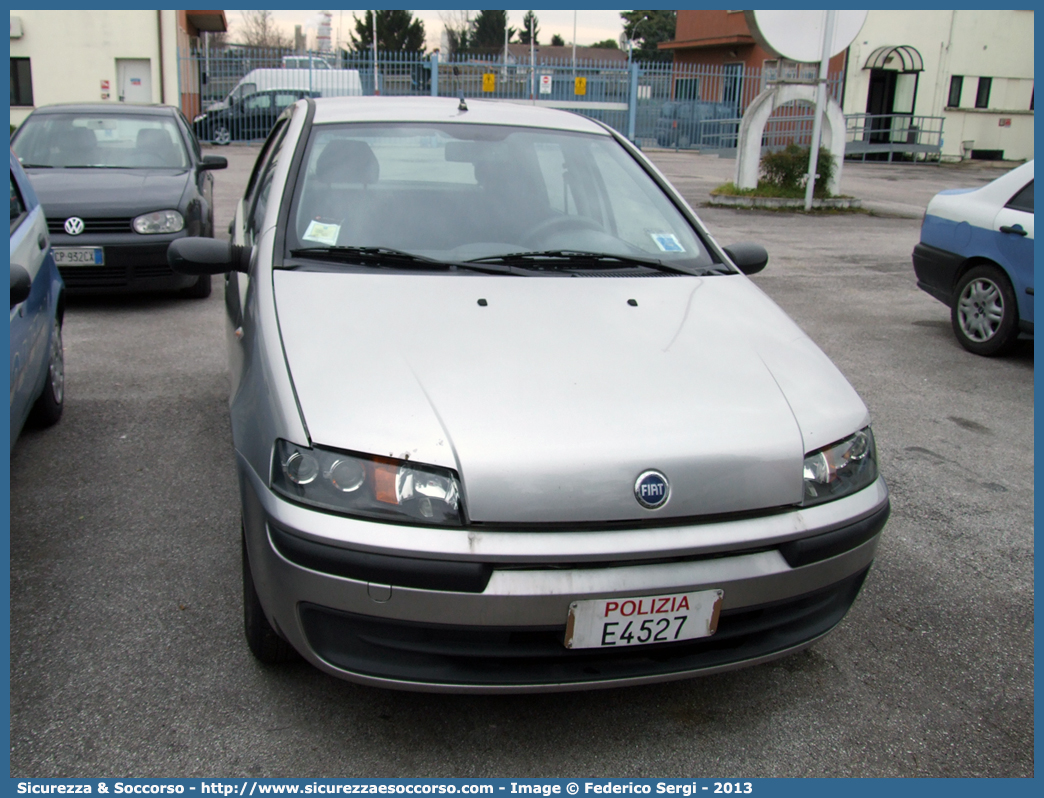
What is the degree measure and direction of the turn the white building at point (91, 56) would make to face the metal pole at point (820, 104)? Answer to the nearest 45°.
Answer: approximately 45° to its left

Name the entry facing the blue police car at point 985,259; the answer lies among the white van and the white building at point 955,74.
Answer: the white building

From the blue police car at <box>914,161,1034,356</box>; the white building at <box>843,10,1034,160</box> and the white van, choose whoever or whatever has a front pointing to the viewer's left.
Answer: the white van

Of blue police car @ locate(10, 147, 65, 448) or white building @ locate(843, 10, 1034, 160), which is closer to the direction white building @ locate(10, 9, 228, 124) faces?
the blue police car

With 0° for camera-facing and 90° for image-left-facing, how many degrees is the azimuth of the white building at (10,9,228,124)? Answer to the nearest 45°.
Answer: approximately 0°

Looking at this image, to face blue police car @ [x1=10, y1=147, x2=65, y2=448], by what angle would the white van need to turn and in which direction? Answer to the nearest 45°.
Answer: approximately 90° to its left

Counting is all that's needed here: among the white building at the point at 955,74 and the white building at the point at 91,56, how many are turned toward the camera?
2

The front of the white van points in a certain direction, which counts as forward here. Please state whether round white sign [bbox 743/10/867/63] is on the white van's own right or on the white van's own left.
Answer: on the white van's own left

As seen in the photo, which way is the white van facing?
to the viewer's left

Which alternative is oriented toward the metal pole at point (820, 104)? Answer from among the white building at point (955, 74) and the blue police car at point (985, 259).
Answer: the white building

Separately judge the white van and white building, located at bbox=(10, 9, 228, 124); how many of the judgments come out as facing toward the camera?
1

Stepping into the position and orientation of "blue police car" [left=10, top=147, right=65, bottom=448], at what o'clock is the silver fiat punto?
The silver fiat punto is roughly at 10 o'clock from the blue police car.

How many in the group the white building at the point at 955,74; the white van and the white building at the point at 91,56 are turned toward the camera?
2
